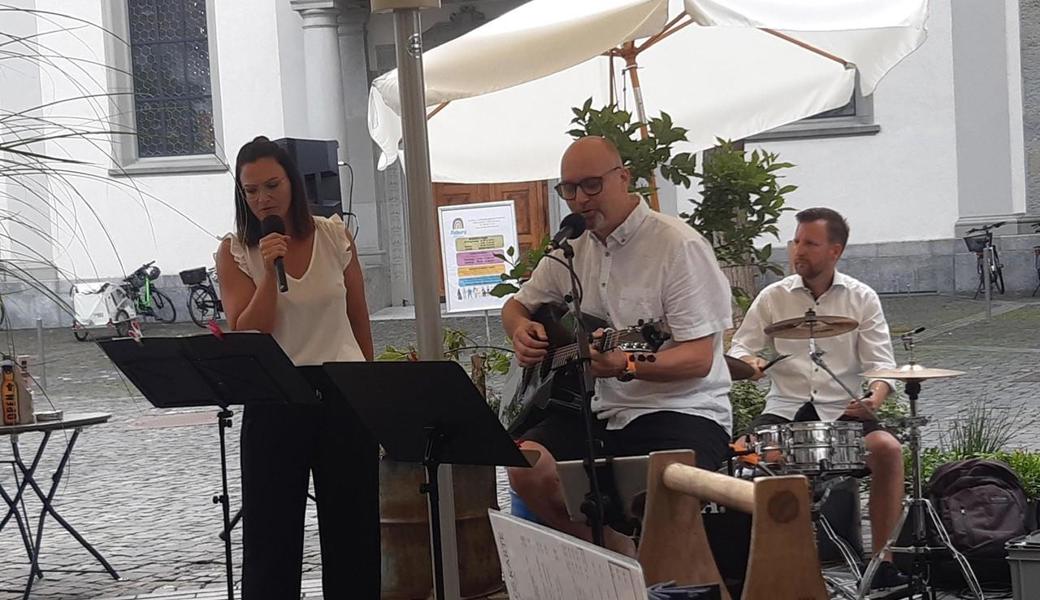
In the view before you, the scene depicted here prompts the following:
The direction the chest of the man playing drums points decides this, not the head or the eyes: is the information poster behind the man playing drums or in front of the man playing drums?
behind

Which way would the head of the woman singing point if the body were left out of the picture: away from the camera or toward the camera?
toward the camera

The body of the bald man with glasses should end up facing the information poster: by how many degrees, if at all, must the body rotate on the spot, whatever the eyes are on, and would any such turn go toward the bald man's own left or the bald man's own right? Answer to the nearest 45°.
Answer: approximately 135° to the bald man's own right

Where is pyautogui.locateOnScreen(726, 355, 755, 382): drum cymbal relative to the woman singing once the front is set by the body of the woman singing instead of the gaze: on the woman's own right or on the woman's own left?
on the woman's own left

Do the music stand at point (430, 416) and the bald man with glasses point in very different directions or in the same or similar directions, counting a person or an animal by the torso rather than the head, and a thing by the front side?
very different directions

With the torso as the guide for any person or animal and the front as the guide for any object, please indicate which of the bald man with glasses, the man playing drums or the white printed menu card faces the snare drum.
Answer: the man playing drums

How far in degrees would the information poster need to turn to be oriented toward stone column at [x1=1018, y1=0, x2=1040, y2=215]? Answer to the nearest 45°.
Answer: approximately 135° to its left

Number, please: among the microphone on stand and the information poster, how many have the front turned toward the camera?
1

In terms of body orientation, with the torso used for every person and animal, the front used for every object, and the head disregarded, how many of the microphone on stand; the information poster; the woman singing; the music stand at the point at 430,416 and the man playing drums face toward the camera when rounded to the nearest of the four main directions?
3

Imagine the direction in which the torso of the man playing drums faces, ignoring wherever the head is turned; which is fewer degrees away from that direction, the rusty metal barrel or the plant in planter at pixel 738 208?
the rusty metal barrel

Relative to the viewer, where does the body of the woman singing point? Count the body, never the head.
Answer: toward the camera

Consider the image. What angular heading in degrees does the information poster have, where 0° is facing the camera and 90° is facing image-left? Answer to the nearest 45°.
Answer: approximately 0°
